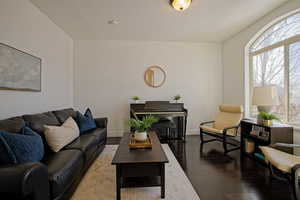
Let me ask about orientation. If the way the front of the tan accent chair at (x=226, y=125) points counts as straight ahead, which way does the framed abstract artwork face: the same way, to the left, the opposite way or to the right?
the opposite way

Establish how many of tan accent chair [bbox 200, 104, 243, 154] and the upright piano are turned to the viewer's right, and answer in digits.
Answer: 0

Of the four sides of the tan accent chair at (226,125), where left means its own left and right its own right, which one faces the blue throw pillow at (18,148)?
front

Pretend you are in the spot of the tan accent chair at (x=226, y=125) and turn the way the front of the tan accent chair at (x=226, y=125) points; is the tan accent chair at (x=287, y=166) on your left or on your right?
on your left

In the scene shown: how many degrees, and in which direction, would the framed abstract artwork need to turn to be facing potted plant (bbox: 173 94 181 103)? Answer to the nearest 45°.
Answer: approximately 45° to its left

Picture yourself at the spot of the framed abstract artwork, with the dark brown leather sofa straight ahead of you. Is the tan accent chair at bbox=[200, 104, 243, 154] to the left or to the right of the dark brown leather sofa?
left

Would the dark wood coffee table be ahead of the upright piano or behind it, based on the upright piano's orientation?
ahead

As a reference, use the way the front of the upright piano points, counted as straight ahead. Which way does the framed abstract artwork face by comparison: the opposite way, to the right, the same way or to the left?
to the left

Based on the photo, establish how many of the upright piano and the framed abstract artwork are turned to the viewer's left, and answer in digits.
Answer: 0

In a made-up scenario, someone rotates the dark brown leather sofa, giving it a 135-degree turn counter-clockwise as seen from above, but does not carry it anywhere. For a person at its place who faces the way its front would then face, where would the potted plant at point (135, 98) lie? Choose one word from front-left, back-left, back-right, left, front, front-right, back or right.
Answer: front-right

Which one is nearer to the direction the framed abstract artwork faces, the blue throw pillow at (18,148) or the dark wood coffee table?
the dark wood coffee table

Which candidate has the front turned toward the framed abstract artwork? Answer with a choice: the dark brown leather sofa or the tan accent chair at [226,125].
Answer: the tan accent chair

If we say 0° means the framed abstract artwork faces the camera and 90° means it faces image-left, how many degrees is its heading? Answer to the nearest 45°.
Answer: approximately 315°

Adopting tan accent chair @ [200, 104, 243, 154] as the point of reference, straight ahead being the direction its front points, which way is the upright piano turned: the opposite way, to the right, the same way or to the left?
to the left

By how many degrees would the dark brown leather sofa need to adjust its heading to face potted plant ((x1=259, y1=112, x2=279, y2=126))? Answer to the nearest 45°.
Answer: approximately 45° to its left
